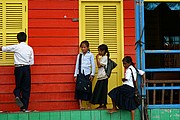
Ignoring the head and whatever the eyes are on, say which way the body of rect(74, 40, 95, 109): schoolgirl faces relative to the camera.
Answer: toward the camera

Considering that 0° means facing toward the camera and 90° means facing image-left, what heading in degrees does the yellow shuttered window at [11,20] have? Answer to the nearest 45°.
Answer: approximately 0°

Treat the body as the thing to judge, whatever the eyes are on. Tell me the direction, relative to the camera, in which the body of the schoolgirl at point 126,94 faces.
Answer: to the viewer's left
